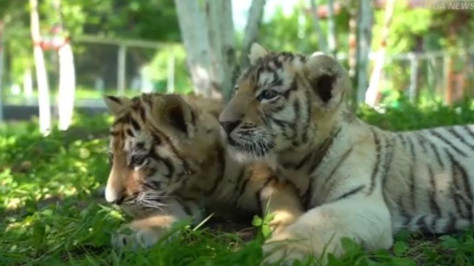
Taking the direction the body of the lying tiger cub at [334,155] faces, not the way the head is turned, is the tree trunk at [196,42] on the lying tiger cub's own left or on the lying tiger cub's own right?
on the lying tiger cub's own right

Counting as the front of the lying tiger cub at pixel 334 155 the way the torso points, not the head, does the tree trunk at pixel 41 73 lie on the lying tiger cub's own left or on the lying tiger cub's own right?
on the lying tiger cub's own right

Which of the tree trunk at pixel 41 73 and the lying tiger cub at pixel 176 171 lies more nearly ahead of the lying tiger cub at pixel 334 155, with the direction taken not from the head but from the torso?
the lying tiger cub

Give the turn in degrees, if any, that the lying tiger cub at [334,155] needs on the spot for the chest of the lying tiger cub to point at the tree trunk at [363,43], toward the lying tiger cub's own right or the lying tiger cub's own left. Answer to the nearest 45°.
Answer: approximately 90° to the lying tiger cub's own right

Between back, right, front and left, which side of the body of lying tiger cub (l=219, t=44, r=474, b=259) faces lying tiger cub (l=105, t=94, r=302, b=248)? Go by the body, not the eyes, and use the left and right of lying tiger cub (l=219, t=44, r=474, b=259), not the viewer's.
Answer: front

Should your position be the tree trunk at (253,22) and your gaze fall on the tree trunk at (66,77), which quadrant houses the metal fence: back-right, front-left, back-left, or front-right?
front-right

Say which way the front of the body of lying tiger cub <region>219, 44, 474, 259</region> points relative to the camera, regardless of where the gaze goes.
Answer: to the viewer's left

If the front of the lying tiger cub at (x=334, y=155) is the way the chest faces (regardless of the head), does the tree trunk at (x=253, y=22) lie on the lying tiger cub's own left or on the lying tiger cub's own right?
on the lying tiger cub's own right
